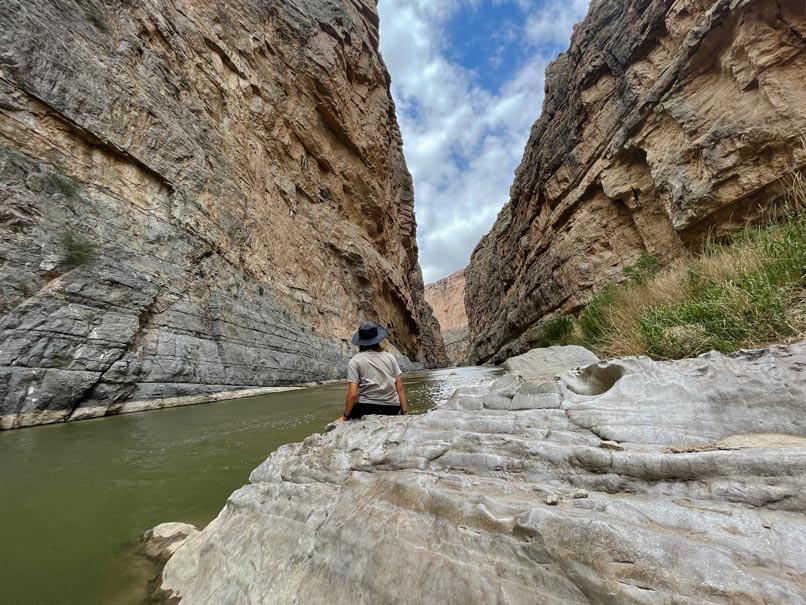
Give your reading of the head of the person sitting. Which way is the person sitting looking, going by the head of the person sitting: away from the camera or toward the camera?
away from the camera

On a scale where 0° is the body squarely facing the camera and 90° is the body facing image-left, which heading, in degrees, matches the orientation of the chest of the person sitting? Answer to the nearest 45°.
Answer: approximately 180°

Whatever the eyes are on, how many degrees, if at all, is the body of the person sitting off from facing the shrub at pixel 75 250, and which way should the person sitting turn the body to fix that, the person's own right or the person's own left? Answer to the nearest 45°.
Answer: approximately 45° to the person's own left
